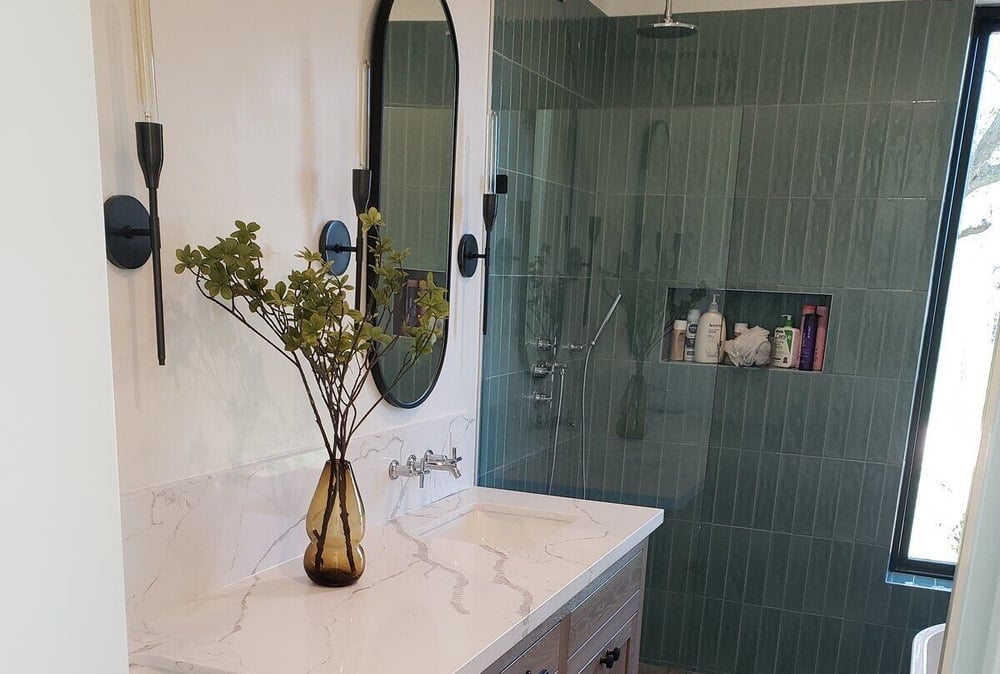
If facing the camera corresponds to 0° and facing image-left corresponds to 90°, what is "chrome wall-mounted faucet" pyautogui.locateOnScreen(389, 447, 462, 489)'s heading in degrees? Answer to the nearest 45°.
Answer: approximately 315°

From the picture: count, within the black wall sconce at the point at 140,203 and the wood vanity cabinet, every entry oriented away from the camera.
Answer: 0

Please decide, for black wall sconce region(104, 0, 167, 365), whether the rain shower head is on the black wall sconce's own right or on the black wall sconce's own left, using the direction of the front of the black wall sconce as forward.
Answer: on the black wall sconce's own left

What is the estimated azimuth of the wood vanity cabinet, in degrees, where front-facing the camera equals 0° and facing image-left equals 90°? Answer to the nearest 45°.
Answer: approximately 315°

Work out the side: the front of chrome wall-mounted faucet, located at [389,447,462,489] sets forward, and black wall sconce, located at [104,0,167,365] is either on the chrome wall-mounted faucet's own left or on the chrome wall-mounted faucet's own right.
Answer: on the chrome wall-mounted faucet's own right

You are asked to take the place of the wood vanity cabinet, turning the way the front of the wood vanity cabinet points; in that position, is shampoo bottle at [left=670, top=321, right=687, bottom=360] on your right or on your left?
on your left

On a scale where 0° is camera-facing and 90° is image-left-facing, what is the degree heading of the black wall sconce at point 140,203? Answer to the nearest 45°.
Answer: approximately 315°

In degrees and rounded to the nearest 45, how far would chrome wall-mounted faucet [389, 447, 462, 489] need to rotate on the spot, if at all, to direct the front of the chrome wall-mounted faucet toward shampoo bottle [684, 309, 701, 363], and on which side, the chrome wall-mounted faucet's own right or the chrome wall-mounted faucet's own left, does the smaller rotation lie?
approximately 90° to the chrome wall-mounted faucet's own left

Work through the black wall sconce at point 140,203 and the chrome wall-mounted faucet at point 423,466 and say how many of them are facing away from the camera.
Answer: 0
